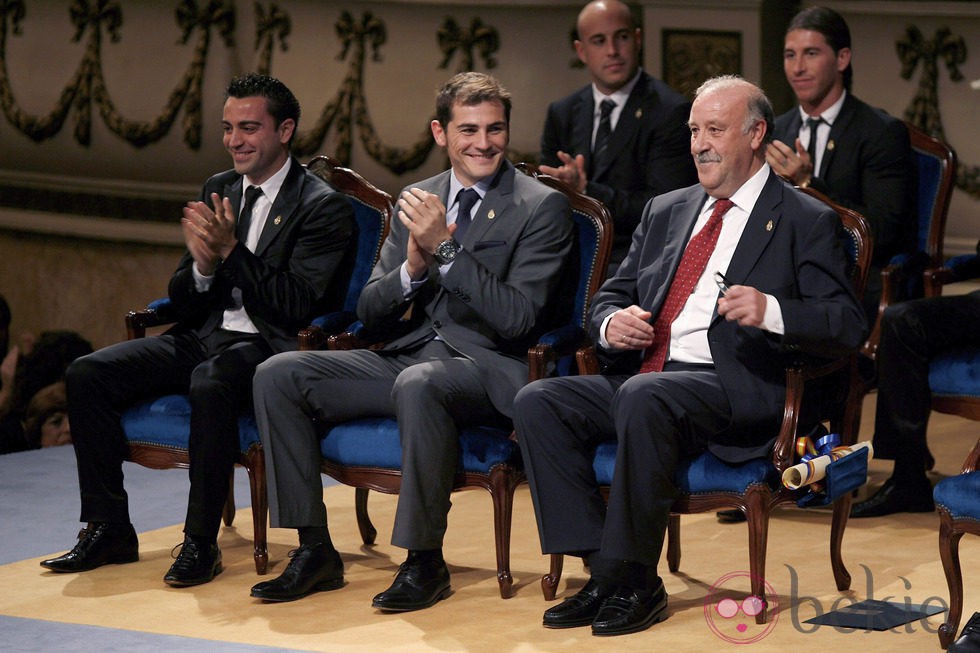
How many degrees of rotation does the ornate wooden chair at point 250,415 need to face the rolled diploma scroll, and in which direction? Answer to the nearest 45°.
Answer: approximately 90° to its left

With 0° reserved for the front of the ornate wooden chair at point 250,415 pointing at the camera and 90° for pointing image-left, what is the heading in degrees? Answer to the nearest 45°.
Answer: approximately 45°

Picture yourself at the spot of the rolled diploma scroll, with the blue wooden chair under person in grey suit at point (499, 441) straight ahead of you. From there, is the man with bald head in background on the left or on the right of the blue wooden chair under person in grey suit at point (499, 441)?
right

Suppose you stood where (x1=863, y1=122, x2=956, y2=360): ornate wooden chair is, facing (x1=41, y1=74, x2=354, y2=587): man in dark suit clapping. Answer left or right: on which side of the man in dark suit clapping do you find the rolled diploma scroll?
left

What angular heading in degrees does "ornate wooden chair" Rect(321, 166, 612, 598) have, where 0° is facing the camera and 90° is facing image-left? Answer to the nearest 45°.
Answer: approximately 45°

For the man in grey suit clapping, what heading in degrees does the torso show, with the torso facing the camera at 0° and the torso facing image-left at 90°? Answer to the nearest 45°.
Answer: approximately 45°

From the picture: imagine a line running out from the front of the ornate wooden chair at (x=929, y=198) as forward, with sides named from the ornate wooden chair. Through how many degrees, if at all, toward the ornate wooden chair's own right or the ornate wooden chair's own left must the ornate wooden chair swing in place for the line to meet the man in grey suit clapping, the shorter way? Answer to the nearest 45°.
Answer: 0° — it already faces them

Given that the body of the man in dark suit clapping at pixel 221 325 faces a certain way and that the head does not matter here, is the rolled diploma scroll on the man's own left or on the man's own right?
on the man's own left
